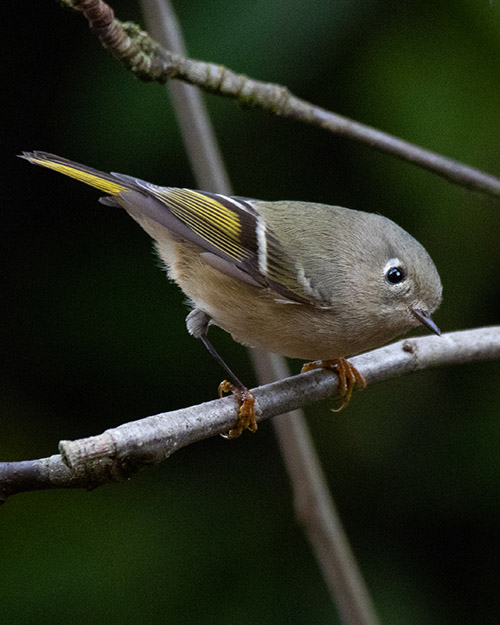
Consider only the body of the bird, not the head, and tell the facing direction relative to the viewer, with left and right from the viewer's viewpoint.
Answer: facing to the right of the viewer
